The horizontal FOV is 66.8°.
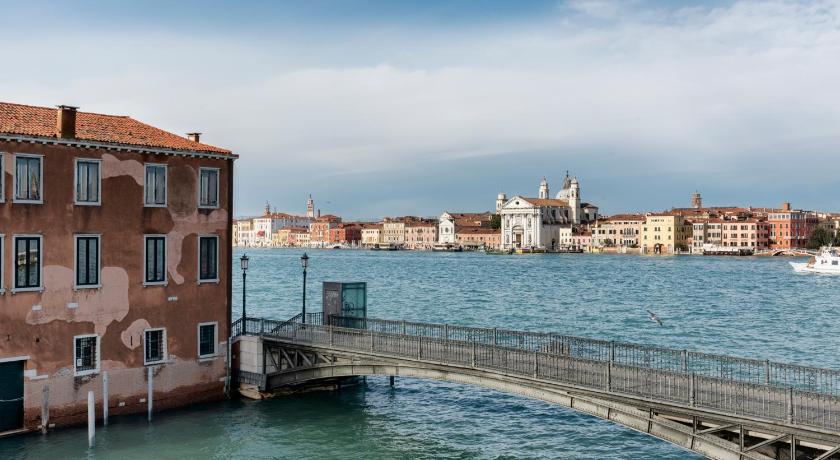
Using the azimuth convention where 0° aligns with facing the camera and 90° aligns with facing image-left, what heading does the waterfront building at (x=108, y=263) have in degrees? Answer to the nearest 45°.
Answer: approximately 315°

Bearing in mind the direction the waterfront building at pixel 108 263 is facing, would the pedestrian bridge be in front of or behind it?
in front
